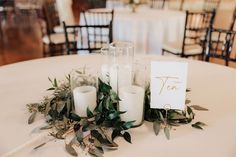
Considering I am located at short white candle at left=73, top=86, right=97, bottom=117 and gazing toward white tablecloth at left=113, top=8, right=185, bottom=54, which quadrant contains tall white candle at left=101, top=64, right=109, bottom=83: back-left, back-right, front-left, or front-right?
front-right

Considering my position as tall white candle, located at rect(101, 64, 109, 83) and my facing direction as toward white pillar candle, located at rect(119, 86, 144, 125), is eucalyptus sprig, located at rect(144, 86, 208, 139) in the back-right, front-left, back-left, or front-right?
front-left

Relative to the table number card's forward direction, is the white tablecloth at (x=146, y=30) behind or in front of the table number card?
behind

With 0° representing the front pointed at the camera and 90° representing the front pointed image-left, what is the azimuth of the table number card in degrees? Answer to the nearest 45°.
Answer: approximately 0°
